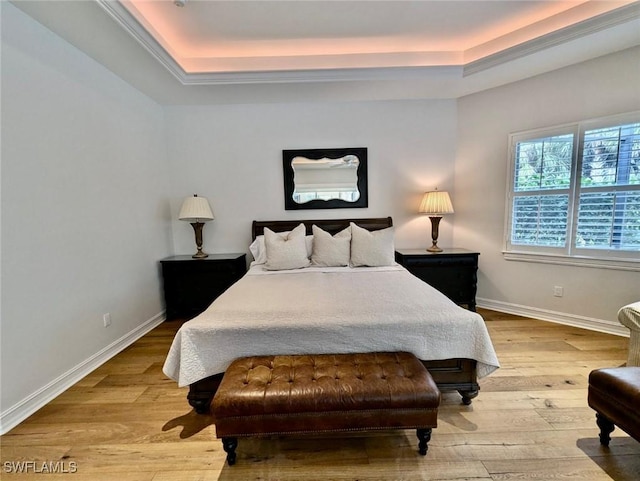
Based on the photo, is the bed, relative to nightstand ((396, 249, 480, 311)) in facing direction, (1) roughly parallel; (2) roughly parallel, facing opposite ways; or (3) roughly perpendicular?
roughly parallel

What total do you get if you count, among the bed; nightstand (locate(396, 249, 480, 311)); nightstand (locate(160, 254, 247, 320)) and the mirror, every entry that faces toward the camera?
4

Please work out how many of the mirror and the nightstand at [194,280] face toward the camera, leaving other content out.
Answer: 2

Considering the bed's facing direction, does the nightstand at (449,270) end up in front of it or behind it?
behind

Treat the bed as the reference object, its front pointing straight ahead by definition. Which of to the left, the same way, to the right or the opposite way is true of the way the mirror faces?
the same way

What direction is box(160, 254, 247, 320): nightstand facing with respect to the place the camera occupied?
facing the viewer

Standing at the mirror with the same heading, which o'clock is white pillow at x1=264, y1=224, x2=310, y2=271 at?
The white pillow is roughly at 1 o'clock from the mirror.

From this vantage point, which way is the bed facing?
toward the camera

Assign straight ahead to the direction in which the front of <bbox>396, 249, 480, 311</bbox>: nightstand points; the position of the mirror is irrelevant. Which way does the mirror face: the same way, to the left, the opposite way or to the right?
the same way

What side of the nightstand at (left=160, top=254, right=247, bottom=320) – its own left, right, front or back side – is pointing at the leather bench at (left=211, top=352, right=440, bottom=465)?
front

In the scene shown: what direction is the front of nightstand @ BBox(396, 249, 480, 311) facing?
toward the camera

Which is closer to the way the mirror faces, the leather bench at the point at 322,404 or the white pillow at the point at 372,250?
the leather bench

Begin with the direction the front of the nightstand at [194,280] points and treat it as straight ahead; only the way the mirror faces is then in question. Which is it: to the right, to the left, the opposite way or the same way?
the same way

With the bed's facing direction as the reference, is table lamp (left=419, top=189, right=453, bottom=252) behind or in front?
behind

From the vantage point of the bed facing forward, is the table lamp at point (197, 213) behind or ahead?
behind
